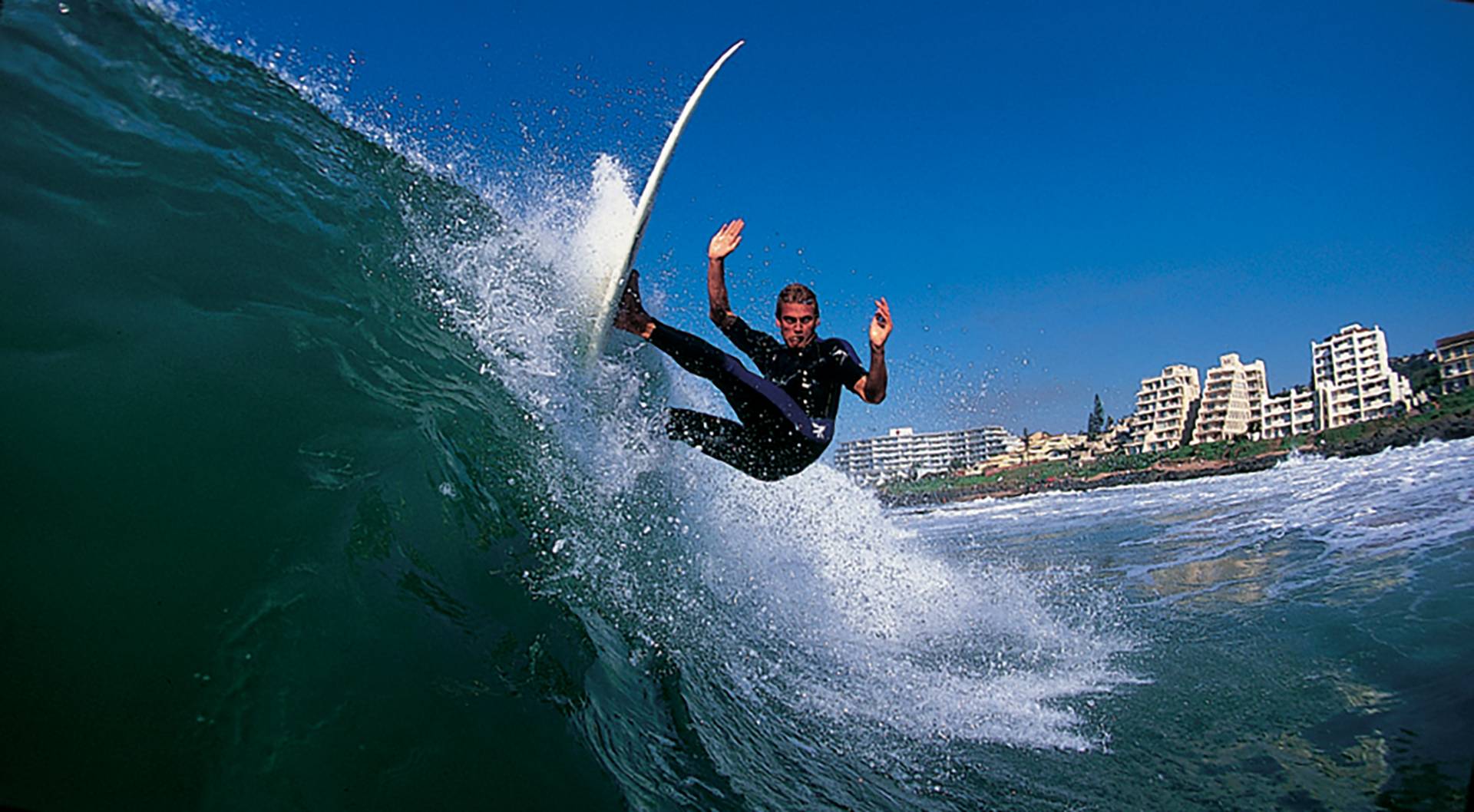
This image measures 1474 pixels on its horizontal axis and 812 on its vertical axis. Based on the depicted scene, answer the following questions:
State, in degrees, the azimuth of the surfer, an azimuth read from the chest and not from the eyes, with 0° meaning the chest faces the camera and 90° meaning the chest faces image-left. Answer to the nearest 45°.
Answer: approximately 45°

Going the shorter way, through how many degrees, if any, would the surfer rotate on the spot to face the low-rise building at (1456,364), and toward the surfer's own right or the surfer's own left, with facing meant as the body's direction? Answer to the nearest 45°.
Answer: approximately 180°
